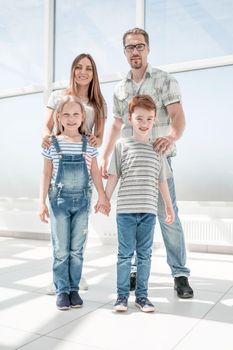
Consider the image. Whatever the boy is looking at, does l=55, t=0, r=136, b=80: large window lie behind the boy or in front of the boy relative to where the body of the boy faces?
behind

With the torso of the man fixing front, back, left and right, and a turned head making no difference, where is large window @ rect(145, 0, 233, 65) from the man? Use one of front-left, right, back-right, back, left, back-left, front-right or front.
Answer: back

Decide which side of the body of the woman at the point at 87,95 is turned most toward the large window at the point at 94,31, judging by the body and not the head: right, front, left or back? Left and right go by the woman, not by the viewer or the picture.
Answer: back

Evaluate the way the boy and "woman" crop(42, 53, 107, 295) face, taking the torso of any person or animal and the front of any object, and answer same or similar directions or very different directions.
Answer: same or similar directions

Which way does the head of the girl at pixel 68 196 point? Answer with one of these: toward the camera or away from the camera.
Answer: toward the camera

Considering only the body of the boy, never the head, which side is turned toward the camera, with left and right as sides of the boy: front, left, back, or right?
front

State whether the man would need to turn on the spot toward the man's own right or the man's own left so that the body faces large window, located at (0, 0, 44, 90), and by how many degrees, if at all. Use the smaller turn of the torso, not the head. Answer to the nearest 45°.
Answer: approximately 135° to the man's own right

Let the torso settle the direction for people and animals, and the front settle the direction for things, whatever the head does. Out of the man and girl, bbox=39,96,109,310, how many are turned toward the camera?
2

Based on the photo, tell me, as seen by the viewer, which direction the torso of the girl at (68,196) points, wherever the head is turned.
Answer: toward the camera
